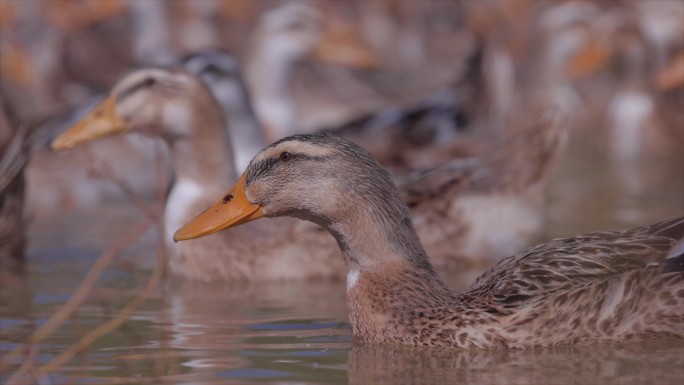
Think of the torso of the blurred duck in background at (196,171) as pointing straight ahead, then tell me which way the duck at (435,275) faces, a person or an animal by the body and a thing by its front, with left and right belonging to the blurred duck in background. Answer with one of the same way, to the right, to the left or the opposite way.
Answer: the same way

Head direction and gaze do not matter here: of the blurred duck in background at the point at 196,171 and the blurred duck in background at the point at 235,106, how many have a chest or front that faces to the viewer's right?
0

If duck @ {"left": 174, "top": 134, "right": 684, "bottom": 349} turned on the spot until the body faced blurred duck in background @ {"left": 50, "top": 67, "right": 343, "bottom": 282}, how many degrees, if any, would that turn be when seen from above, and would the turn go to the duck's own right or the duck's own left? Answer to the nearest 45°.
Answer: approximately 45° to the duck's own right

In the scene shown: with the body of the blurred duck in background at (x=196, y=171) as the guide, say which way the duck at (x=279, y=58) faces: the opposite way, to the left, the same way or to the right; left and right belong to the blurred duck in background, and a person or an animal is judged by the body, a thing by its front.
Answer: the opposite way

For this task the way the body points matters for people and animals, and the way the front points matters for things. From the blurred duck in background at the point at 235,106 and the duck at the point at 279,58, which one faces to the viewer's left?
the blurred duck in background

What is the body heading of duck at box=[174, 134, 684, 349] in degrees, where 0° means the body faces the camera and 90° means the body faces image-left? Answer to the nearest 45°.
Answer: approximately 90°

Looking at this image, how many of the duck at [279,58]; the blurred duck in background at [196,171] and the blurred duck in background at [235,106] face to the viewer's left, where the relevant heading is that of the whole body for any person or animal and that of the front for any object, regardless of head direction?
2

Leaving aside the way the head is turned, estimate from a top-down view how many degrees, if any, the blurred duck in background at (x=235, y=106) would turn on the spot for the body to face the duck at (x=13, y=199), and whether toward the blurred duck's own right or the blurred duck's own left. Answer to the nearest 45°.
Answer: approximately 45° to the blurred duck's own left

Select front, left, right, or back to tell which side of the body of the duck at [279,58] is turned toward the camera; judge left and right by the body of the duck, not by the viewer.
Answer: right

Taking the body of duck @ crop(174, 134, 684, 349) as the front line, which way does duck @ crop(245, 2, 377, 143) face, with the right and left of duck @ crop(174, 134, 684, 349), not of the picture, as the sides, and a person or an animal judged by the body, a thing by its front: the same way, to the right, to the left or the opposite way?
the opposite way

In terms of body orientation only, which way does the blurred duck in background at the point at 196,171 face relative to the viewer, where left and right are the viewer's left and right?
facing to the left of the viewer

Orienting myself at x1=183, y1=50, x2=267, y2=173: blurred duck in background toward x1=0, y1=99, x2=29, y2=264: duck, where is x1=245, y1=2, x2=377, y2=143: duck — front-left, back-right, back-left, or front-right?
back-right

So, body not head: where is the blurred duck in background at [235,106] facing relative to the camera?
to the viewer's left
